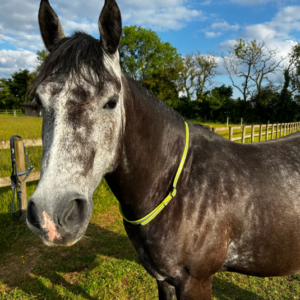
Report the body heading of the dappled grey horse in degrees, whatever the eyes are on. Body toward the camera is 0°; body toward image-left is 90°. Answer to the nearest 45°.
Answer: approximately 45°

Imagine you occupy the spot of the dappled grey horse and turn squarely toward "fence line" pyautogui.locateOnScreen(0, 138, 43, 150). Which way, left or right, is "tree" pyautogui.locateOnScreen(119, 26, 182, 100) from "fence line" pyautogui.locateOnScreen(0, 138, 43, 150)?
right

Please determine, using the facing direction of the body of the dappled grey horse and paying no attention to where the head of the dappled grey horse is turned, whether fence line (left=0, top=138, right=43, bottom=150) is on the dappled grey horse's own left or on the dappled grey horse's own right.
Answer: on the dappled grey horse's own right

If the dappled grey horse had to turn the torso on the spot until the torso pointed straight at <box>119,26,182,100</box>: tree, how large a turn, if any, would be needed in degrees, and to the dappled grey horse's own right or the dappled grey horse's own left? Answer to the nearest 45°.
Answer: approximately 135° to the dappled grey horse's own right
